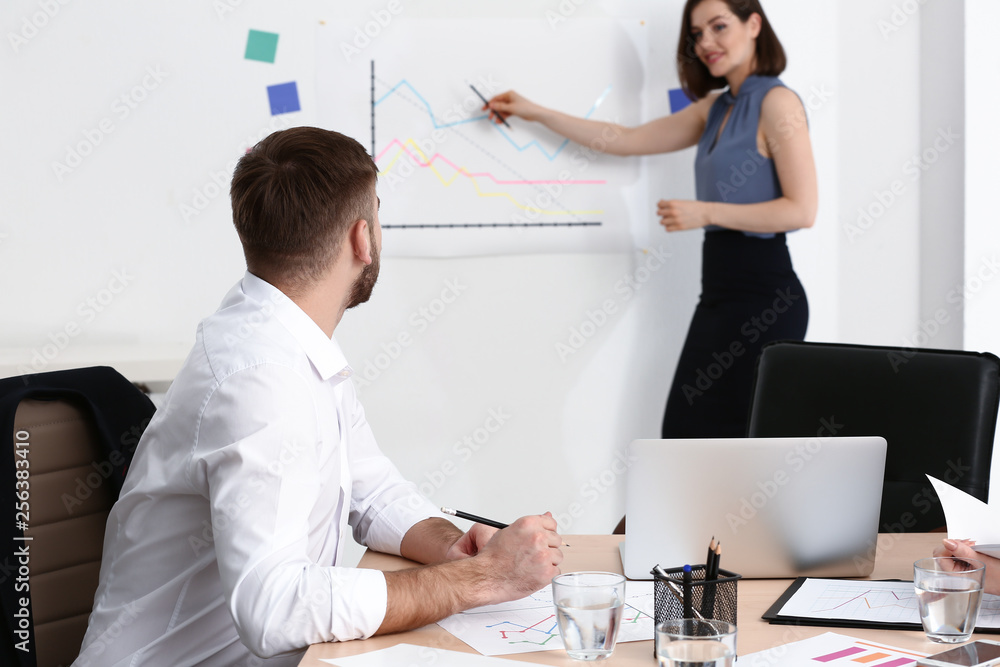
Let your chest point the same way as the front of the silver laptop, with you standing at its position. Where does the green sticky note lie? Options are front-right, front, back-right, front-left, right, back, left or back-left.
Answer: front-left

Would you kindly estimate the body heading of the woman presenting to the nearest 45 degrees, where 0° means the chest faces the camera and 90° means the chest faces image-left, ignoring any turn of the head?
approximately 45°

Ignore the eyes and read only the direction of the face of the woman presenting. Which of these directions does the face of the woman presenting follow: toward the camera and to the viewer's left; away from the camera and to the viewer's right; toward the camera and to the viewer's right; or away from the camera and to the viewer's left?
toward the camera and to the viewer's left

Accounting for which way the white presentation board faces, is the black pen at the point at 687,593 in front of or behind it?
in front

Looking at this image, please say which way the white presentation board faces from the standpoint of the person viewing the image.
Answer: facing the viewer

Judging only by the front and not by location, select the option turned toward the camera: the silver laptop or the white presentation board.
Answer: the white presentation board

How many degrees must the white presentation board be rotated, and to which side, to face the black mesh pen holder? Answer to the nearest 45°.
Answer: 0° — it already faces it

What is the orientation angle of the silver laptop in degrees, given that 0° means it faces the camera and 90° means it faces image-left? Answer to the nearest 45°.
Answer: approximately 180°

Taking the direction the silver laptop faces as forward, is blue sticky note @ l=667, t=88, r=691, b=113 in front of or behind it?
in front
